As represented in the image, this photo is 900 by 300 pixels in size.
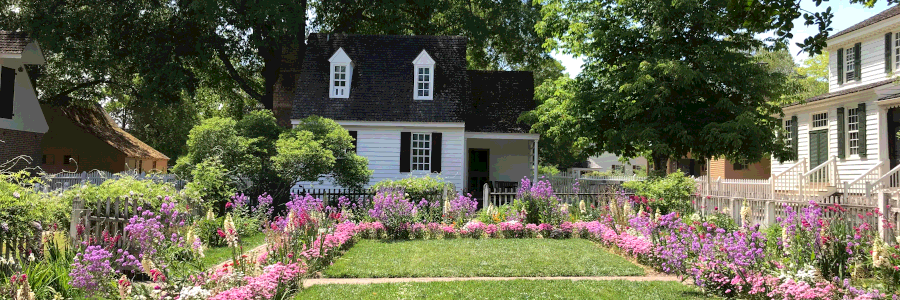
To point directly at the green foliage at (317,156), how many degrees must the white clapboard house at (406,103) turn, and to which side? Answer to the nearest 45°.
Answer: approximately 45° to its right

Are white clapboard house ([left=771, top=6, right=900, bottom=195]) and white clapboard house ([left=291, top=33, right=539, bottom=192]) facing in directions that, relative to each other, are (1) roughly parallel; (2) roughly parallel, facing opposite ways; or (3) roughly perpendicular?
roughly perpendicular

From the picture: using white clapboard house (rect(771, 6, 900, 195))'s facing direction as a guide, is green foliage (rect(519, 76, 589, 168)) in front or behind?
in front

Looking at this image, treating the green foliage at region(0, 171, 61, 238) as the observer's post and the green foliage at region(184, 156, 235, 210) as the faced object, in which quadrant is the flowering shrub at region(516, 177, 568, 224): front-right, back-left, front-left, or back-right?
front-right

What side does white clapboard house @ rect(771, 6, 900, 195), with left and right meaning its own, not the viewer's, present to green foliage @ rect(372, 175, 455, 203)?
front

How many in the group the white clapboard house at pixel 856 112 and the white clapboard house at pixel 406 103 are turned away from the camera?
0

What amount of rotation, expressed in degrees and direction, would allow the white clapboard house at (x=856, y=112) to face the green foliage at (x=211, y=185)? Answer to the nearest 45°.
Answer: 0° — it already faces it

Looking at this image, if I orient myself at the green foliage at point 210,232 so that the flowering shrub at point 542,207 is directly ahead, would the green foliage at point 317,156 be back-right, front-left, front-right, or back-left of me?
front-left

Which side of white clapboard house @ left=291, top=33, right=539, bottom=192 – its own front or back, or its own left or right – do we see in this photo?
front

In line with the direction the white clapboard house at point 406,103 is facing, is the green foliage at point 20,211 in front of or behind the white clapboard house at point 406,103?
in front

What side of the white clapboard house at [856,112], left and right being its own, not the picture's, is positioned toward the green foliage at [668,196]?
front

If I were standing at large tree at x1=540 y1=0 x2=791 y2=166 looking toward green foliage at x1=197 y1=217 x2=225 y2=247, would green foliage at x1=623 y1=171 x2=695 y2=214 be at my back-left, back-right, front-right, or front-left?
front-left

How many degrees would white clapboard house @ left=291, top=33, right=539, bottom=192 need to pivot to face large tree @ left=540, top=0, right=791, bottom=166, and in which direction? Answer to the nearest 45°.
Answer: approximately 90° to its left
